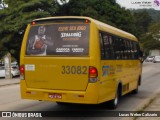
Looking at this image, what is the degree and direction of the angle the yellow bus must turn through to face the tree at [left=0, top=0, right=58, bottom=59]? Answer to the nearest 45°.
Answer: approximately 45° to its left

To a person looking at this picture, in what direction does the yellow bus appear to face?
facing away from the viewer and to the right of the viewer
